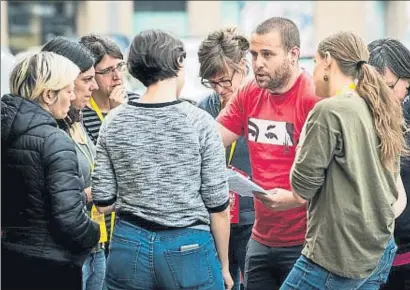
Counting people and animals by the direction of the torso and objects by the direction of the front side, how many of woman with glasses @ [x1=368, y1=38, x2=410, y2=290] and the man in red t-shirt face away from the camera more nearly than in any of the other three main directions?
0

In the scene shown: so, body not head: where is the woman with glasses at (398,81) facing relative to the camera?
to the viewer's left

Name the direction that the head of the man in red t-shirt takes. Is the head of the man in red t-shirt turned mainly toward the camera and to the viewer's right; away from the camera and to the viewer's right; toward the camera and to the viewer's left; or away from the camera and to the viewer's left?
toward the camera and to the viewer's left

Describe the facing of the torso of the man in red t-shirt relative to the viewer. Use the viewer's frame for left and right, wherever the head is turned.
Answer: facing the viewer and to the left of the viewer

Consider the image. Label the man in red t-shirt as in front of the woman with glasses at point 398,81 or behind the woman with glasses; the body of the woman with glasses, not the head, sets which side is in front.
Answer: in front

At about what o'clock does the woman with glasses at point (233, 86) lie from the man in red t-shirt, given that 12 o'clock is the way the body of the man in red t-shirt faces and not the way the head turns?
The woman with glasses is roughly at 4 o'clock from the man in red t-shirt.

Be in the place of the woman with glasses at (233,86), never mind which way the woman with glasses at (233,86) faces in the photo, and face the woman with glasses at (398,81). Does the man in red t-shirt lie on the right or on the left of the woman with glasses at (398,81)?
right

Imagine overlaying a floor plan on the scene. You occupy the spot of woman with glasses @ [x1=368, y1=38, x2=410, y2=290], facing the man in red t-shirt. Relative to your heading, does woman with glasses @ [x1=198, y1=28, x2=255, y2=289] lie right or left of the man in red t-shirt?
right
